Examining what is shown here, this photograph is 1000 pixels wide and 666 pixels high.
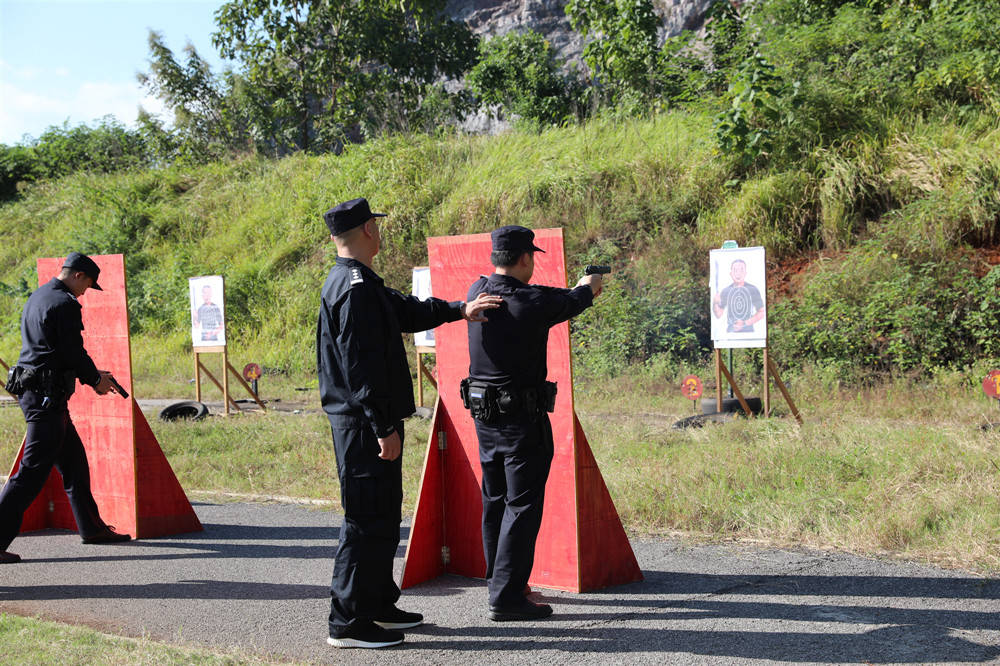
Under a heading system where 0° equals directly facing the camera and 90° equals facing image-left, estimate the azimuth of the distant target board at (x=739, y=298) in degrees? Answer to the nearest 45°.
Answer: approximately 0°

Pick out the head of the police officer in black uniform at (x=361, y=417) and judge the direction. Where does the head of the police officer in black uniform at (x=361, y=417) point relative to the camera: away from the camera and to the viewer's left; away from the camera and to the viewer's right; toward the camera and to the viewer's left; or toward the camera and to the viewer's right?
away from the camera and to the viewer's right

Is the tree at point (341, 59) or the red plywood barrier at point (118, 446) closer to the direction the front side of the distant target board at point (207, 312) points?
the red plywood barrier

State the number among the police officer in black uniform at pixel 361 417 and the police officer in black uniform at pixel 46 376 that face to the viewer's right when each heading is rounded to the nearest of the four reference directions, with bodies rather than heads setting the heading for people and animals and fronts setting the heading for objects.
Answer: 2

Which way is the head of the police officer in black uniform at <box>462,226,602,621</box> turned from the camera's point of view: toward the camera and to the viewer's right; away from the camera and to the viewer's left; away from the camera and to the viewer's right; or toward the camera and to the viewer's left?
away from the camera and to the viewer's right

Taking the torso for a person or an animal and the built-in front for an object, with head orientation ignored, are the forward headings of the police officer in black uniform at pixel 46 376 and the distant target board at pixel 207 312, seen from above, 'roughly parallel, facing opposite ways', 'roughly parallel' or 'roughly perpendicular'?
roughly perpendicular

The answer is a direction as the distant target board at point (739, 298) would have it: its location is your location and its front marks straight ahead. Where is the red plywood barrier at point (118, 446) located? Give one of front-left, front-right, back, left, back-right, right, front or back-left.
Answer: front-right

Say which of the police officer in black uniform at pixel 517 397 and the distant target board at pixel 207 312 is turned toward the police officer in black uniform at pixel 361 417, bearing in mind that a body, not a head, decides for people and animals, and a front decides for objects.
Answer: the distant target board

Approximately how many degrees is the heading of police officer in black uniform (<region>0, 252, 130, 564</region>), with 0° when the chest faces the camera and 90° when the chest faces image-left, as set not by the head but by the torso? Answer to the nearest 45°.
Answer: approximately 270°
